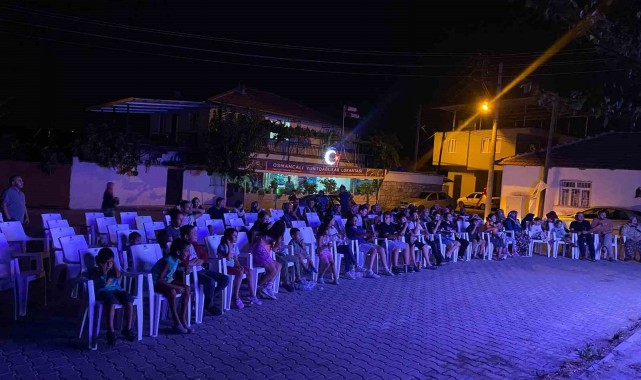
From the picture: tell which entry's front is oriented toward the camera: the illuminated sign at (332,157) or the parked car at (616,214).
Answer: the illuminated sign

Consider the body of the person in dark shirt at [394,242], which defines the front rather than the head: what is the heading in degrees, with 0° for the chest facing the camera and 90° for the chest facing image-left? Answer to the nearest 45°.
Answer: approximately 315°

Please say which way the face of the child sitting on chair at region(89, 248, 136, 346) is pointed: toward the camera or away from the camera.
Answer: toward the camera

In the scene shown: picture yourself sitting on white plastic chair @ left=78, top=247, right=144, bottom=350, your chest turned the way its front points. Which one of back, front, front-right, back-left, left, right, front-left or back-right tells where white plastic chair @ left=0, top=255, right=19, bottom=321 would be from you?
back

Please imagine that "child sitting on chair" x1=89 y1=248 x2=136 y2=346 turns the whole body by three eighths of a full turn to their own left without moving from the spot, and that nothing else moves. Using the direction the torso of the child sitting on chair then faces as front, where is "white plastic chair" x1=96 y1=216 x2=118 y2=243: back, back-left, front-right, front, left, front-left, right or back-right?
front

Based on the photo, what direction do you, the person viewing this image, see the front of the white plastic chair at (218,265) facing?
facing the viewer and to the right of the viewer

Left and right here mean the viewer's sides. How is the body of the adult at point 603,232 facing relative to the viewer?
facing the viewer and to the left of the viewer

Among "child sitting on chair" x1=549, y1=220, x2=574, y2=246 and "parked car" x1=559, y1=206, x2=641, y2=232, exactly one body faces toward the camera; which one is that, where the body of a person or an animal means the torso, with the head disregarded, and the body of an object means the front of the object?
the child sitting on chair

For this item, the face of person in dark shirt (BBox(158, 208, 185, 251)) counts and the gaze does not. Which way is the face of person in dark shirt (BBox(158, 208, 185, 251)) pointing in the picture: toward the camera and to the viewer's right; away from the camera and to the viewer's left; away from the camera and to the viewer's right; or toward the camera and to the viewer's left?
toward the camera and to the viewer's right

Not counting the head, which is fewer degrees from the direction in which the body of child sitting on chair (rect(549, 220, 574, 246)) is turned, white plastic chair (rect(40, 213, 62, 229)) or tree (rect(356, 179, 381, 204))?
the white plastic chair

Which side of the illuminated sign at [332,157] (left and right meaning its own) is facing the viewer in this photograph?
front

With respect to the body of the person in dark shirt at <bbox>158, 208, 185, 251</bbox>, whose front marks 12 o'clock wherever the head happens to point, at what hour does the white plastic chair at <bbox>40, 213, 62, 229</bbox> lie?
The white plastic chair is roughly at 6 o'clock from the person in dark shirt.

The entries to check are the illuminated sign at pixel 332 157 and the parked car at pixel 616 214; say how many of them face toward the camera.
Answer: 1

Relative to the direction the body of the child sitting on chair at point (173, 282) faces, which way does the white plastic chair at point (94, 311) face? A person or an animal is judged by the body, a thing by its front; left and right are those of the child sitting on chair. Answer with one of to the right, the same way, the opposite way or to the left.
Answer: the same way

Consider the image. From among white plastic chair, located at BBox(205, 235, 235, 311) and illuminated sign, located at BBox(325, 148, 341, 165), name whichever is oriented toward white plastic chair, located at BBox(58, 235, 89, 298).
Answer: the illuminated sign

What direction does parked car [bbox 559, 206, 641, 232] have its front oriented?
to the viewer's left

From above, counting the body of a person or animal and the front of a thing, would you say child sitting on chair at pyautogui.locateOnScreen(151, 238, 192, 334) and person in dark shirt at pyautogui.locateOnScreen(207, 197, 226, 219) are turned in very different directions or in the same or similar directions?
same or similar directions

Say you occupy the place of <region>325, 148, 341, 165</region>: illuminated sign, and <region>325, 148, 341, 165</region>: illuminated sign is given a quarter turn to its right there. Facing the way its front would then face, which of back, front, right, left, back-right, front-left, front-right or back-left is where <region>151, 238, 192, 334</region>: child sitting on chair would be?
left

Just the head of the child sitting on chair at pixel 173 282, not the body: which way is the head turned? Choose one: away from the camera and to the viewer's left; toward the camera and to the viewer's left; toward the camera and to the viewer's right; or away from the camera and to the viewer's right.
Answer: toward the camera and to the viewer's right
